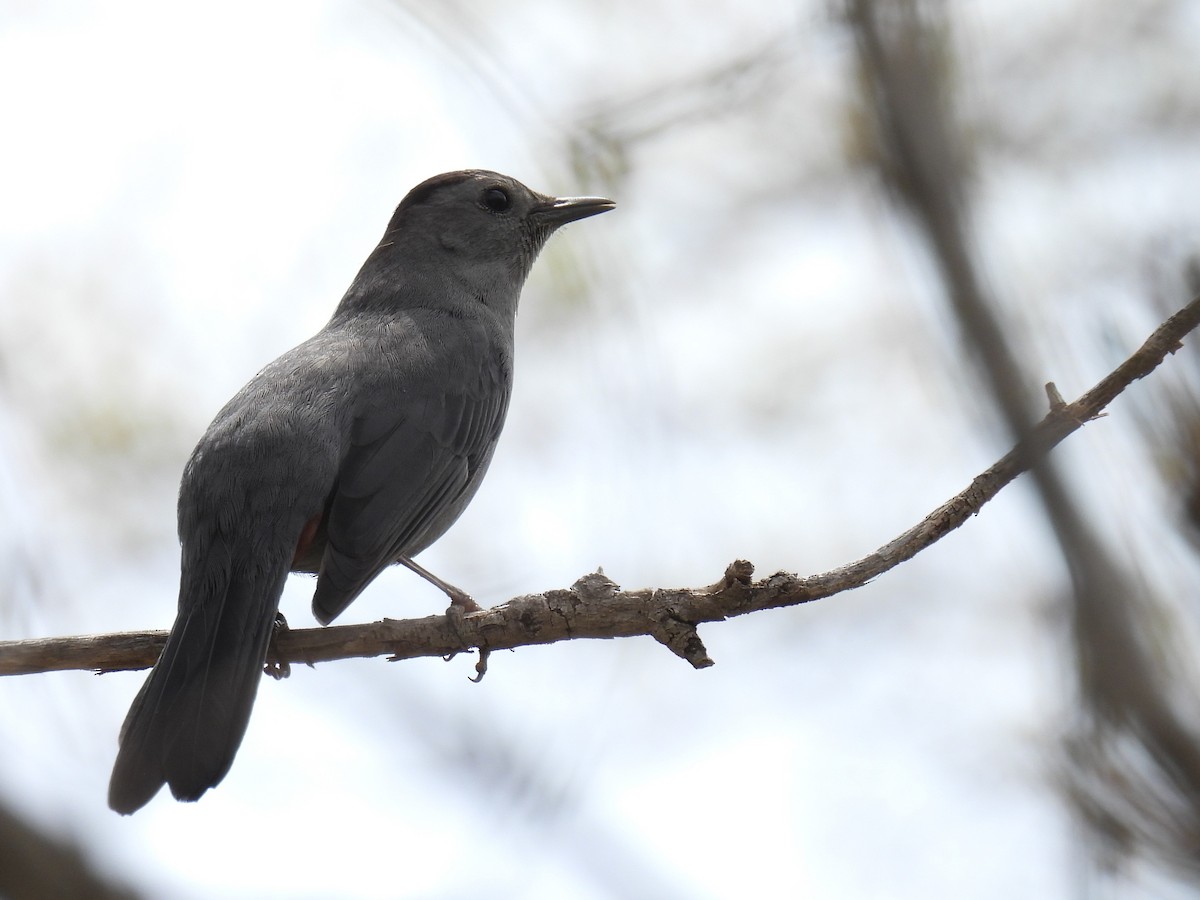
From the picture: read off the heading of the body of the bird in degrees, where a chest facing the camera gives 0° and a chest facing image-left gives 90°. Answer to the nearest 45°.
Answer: approximately 225°

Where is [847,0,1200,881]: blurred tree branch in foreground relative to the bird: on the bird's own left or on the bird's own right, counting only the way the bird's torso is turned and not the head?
on the bird's own right
